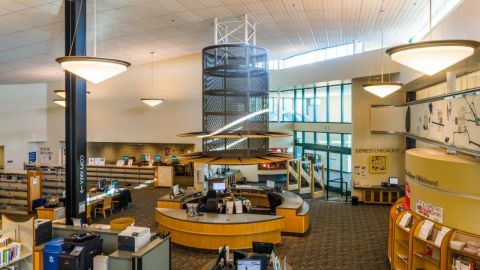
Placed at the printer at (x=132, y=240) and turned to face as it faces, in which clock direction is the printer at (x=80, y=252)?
the printer at (x=80, y=252) is roughly at 2 o'clock from the printer at (x=132, y=240).

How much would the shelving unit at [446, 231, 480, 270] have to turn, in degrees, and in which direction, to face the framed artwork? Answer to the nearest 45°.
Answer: approximately 135° to its right

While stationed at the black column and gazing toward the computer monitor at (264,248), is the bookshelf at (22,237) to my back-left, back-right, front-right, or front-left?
front-right

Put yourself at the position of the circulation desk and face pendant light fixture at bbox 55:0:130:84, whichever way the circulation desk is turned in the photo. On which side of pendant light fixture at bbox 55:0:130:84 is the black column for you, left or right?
right

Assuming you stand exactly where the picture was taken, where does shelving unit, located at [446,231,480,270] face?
facing the viewer and to the left of the viewer

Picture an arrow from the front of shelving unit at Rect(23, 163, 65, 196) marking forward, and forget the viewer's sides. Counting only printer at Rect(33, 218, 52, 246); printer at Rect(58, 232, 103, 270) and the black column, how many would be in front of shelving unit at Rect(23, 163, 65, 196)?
3

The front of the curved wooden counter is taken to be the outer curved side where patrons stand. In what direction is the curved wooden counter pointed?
toward the camera

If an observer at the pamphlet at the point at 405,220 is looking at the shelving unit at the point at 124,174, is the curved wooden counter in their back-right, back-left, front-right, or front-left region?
front-left

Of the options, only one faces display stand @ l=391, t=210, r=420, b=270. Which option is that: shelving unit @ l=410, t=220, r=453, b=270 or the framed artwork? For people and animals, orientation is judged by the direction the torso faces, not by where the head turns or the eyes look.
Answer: the framed artwork

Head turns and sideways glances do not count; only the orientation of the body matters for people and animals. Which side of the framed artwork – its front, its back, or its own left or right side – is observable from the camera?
front

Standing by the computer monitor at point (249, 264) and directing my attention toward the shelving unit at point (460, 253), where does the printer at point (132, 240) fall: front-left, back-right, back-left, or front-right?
back-left

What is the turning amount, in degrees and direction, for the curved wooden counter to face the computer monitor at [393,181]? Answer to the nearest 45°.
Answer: approximately 135° to its left

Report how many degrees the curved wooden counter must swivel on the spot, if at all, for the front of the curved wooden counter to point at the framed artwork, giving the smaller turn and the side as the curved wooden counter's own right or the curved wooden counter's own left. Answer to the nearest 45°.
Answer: approximately 135° to the curved wooden counter's own left

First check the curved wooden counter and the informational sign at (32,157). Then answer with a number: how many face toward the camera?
2
